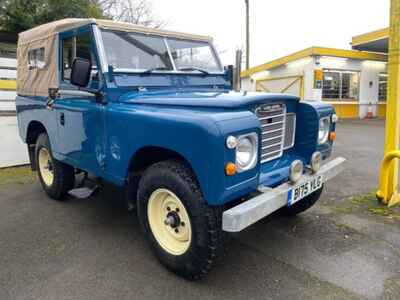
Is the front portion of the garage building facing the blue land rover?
yes

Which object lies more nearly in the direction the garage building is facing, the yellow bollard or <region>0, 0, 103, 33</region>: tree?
the yellow bollard

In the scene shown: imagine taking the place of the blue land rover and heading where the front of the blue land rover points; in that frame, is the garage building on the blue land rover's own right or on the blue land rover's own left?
on the blue land rover's own left

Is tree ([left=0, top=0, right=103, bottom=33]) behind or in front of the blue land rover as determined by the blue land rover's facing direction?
behind

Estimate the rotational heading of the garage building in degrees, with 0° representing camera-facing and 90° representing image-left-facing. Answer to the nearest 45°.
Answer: approximately 0°

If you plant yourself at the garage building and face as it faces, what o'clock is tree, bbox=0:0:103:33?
The tree is roughly at 3 o'clock from the garage building.

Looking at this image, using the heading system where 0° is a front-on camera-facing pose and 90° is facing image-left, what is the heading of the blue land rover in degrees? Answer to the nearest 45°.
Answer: approximately 315°
